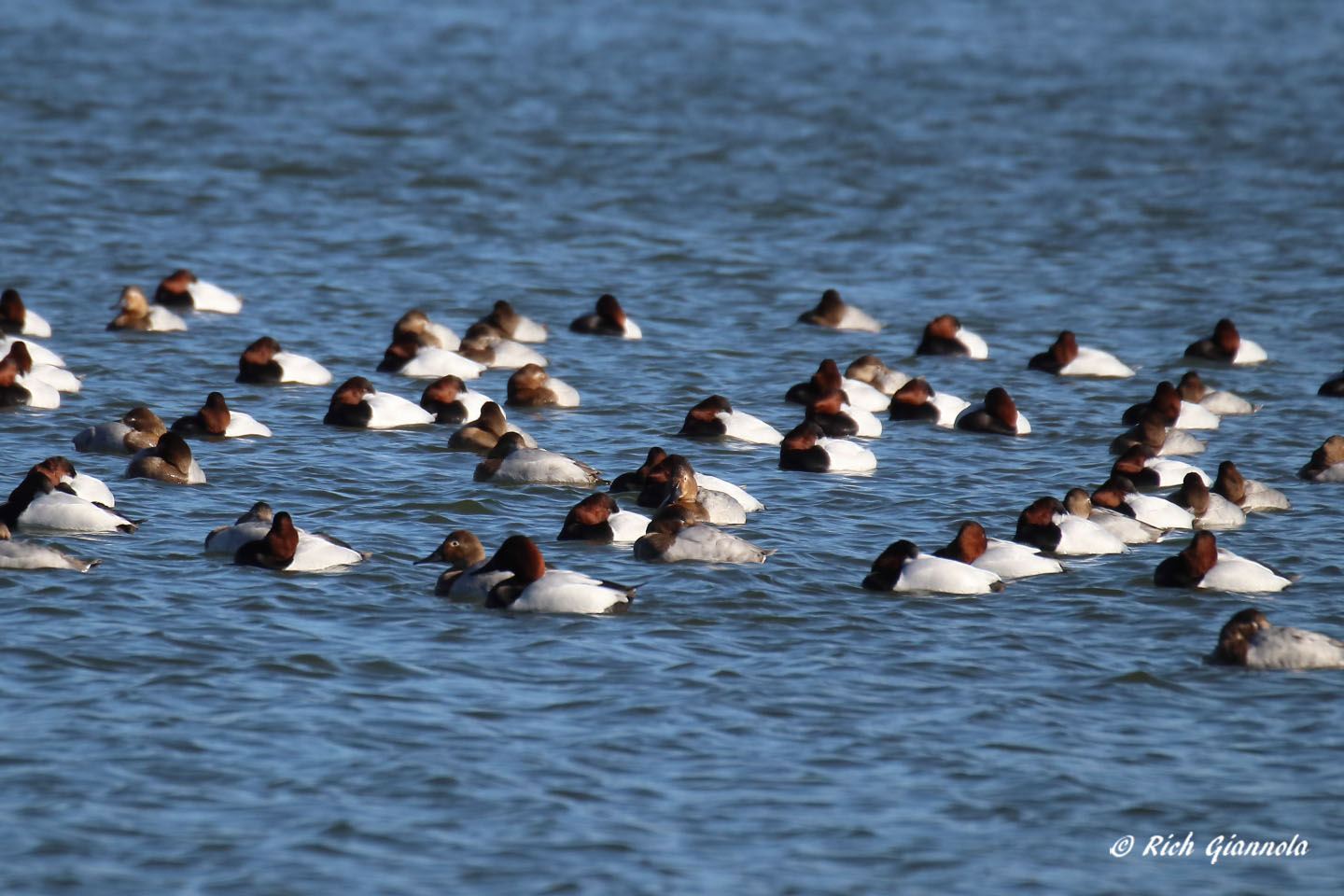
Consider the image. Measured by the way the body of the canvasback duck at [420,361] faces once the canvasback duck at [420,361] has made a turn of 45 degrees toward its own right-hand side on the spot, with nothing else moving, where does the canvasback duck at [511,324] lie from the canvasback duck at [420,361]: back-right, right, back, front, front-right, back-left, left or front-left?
right

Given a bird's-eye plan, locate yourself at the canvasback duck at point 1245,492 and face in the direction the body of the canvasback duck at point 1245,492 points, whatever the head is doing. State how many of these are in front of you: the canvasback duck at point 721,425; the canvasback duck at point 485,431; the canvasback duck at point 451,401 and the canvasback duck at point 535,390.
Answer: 4

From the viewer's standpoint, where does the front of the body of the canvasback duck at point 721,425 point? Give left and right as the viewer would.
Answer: facing to the left of the viewer

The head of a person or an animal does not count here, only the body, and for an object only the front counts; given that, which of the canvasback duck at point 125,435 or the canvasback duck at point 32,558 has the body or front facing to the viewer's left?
the canvasback duck at point 32,558

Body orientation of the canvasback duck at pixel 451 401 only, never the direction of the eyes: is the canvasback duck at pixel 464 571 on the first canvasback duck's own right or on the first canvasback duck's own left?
on the first canvasback duck's own left

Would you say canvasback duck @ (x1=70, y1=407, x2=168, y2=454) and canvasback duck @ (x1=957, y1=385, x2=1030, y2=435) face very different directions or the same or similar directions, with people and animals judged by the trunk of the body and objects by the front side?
very different directions

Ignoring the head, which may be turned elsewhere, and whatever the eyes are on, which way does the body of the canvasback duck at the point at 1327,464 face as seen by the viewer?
to the viewer's left

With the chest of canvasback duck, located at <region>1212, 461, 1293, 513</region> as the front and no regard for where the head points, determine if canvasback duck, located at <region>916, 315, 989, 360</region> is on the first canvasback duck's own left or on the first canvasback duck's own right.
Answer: on the first canvasback duck's own right

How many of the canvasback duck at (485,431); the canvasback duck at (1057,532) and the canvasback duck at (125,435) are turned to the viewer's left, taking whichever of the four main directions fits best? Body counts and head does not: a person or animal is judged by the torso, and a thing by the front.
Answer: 2

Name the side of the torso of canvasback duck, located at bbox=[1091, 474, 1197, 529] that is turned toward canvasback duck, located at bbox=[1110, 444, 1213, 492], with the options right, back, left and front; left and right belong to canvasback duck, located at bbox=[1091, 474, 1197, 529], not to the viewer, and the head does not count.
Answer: right

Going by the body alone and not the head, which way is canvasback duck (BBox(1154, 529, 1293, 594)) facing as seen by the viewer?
to the viewer's left

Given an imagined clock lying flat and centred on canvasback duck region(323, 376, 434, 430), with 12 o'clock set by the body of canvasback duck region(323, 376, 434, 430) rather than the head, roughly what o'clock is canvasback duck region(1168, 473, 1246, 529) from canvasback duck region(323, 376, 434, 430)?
canvasback duck region(1168, 473, 1246, 529) is roughly at 7 o'clock from canvasback duck region(323, 376, 434, 430).

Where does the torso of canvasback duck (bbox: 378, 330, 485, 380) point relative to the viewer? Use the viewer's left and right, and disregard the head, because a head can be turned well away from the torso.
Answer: facing to the left of the viewer

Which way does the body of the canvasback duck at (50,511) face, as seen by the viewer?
to the viewer's left

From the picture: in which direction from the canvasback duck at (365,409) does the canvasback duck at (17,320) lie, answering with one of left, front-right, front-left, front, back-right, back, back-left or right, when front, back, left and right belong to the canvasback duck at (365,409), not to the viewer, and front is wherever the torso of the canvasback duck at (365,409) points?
front-right

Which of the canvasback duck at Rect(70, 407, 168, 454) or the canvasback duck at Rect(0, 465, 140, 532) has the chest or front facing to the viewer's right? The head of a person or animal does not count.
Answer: the canvasback duck at Rect(70, 407, 168, 454)
